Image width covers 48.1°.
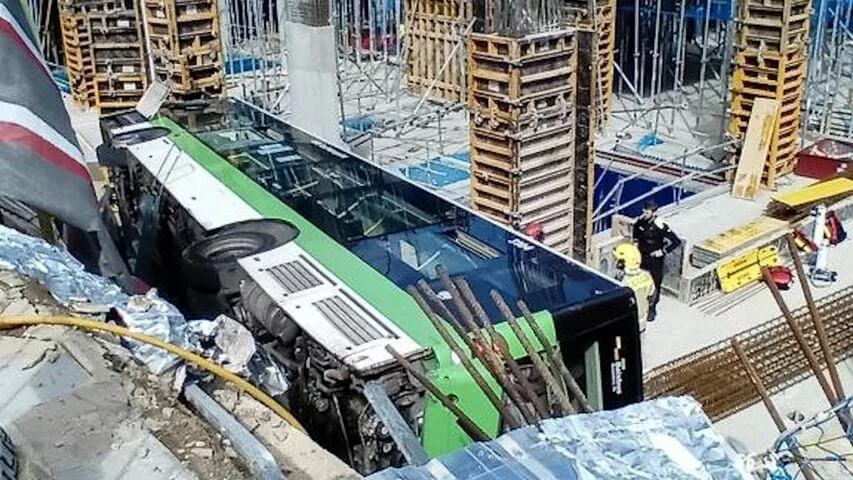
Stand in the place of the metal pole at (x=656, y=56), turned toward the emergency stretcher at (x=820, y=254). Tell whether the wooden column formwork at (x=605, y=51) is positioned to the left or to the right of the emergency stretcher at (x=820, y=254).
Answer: right

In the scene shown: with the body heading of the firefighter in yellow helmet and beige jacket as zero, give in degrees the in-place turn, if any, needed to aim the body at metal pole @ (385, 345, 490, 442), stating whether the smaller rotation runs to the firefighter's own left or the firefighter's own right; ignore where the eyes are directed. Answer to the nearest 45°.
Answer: approximately 90° to the firefighter's own left

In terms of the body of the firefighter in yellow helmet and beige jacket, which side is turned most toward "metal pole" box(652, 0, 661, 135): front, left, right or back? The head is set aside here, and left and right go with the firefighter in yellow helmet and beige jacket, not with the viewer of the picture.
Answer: right

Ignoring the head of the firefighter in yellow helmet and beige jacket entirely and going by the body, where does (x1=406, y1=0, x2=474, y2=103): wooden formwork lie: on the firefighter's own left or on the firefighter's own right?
on the firefighter's own right

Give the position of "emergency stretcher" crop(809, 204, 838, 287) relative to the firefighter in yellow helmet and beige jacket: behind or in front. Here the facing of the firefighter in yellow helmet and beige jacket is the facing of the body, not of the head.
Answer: behind

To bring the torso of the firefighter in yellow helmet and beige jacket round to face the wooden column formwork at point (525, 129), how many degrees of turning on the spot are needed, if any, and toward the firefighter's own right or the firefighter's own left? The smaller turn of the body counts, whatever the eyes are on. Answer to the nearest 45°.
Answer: approximately 45° to the firefighter's own right

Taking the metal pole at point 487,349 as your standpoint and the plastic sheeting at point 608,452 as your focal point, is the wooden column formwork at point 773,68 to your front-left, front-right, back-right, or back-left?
back-left

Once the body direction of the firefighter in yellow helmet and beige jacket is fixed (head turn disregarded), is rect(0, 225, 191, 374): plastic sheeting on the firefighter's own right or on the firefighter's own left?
on the firefighter's own left

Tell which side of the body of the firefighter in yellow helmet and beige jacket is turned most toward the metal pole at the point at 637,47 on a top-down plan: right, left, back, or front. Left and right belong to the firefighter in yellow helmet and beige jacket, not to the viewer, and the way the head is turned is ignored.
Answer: right

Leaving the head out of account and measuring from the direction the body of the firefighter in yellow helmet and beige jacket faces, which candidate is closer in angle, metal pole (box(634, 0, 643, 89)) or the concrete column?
the concrete column

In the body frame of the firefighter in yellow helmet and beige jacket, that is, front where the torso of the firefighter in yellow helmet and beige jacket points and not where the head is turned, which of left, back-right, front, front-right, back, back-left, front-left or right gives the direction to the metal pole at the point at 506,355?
left

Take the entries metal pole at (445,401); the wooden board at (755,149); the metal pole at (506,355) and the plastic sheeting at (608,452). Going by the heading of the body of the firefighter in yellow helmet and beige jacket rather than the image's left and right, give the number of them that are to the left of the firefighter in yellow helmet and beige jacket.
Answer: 3

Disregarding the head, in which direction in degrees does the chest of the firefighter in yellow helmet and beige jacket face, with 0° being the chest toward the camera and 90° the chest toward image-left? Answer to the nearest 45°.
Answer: approximately 90°

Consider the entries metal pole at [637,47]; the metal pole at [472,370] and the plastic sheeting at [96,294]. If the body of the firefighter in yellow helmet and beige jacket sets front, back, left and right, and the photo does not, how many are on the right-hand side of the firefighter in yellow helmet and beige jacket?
1
